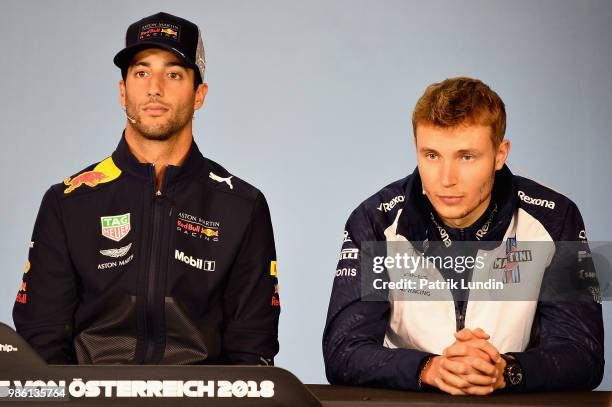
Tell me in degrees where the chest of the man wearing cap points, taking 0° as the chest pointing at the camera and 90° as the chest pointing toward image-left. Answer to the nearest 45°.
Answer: approximately 0°
